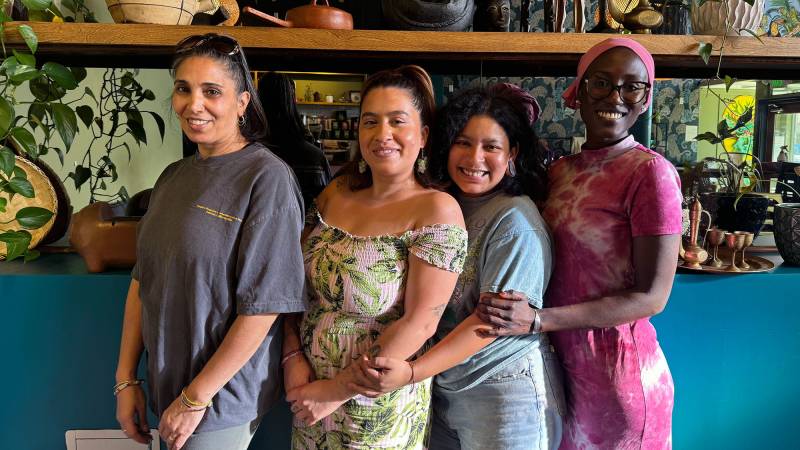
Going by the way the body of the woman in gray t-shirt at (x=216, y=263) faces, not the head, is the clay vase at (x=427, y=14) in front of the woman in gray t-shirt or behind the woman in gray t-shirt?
behind

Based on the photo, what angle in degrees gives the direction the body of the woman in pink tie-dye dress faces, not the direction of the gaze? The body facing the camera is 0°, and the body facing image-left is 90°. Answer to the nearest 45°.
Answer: approximately 45°

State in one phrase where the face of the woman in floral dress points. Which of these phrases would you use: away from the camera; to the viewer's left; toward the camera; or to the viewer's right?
toward the camera

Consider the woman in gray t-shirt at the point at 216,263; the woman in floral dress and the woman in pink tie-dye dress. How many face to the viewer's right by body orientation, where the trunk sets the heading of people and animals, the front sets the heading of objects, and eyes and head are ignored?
0

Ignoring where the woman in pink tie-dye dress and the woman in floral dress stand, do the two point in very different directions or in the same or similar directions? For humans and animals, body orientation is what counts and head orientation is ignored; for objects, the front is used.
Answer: same or similar directions

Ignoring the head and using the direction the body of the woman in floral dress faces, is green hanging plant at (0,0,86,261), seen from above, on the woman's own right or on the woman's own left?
on the woman's own right

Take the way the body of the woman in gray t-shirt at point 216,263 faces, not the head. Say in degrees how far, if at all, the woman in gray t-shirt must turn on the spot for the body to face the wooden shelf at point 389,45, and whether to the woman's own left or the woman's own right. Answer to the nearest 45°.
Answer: approximately 180°

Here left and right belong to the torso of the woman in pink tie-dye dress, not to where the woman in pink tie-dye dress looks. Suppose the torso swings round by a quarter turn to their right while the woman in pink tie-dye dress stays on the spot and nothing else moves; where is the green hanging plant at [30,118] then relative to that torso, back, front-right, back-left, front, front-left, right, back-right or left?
front-left

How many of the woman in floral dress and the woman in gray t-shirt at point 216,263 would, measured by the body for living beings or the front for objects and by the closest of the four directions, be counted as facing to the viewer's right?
0

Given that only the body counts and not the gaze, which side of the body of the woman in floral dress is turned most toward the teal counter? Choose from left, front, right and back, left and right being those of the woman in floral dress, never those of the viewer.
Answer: back

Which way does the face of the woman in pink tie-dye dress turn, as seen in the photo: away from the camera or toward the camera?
toward the camera

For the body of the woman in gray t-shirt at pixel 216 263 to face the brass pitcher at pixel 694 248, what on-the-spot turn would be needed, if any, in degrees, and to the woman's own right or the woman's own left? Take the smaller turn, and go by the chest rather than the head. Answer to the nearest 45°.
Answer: approximately 135° to the woman's own left

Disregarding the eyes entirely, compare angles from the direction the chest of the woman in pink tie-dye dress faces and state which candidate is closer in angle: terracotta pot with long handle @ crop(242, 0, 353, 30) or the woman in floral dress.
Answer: the woman in floral dress

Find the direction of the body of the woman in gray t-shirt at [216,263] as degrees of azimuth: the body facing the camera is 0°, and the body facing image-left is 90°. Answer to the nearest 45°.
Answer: approximately 45°
